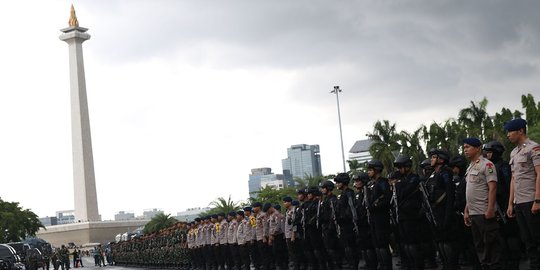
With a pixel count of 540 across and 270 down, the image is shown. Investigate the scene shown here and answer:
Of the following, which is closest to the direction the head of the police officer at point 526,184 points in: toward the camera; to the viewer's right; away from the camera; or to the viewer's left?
to the viewer's left

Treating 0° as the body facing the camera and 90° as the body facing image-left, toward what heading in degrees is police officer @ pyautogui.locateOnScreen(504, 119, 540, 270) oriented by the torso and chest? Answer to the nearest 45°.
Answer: approximately 45°

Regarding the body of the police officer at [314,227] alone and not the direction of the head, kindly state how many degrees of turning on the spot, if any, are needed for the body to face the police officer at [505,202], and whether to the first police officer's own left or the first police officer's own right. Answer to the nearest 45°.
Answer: approximately 90° to the first police officer's own left

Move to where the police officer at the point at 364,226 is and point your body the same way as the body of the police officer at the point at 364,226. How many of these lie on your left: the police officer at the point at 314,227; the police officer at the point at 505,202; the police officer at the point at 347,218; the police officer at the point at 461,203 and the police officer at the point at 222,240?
2

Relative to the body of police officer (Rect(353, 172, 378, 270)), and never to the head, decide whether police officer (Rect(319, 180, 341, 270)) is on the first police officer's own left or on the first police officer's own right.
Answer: on the first police officer's own right
